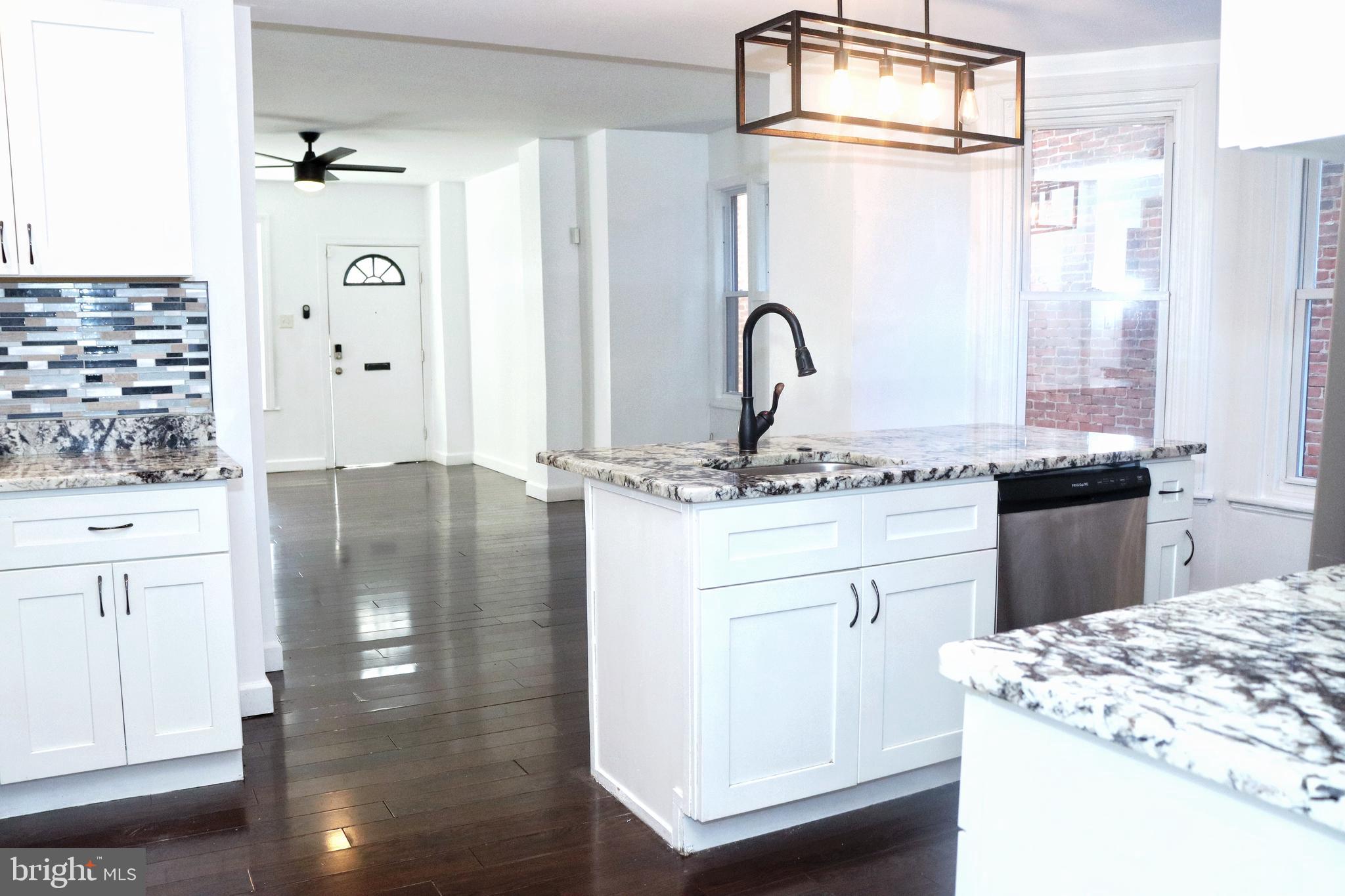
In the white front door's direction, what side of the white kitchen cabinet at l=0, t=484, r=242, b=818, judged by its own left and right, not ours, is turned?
back

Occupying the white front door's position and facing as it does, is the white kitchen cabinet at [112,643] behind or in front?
in front

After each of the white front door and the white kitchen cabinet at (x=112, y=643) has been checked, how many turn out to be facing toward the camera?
2

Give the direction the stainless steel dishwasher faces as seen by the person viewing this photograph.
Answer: facing the viewer and to the right of the viewer

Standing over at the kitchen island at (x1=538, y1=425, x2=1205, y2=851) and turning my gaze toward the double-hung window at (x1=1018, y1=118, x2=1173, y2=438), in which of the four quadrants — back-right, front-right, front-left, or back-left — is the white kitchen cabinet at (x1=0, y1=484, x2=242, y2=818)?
back-left

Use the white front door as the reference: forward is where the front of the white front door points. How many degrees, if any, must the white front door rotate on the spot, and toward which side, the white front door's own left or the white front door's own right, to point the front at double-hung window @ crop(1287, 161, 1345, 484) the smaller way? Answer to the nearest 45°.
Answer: approximately 45° to the white front door's own left

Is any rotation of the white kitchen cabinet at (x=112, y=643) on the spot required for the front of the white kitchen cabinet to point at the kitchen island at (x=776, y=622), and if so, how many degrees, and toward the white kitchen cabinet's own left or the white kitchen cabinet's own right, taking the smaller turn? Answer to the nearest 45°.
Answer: approximately 45° to the white kitchen cabinet's own left

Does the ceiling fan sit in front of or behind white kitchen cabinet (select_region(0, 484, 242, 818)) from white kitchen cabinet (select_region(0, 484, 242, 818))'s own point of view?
behind

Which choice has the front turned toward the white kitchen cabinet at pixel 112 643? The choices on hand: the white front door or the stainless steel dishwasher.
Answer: the white front door

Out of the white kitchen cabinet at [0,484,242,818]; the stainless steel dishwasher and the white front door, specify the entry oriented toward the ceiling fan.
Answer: the white front door

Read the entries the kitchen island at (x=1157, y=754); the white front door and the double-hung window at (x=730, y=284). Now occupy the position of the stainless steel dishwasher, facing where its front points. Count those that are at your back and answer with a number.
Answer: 2

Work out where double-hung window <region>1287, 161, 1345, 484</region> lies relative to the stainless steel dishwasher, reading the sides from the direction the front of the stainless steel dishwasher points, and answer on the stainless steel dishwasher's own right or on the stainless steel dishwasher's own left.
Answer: on the stainless steel dishwasher's own left

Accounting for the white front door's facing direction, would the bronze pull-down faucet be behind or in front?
in front

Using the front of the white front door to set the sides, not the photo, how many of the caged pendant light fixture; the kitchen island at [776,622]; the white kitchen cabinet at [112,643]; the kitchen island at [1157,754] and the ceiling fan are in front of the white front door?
5

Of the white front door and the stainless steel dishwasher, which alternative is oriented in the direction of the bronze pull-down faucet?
the white front door
